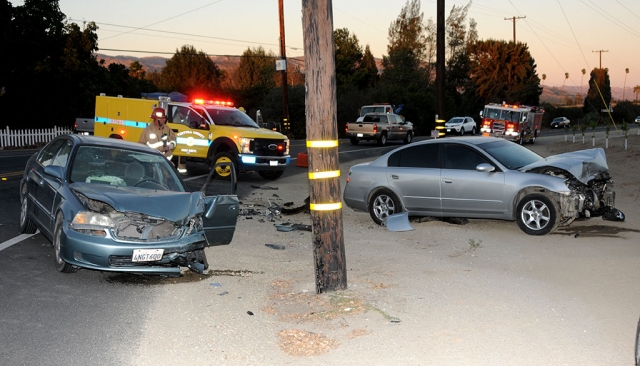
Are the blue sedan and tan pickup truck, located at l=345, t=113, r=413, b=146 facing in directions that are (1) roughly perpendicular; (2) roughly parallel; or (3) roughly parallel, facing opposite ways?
roughly perpendicular

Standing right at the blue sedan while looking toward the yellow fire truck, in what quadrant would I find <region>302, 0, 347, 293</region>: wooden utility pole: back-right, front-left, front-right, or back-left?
back-right

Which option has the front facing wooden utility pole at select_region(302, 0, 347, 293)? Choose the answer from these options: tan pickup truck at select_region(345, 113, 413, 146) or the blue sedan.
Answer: the blue sedan

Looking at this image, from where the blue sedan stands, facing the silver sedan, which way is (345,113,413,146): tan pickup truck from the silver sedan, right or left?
left

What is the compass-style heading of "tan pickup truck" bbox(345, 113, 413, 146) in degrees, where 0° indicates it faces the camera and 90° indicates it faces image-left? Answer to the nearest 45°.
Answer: approximately 225°

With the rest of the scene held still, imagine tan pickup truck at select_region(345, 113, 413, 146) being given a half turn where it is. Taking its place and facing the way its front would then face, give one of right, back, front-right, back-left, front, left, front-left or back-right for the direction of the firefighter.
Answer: front-left

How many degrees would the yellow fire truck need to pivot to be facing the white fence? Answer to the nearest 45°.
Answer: approximately 180°

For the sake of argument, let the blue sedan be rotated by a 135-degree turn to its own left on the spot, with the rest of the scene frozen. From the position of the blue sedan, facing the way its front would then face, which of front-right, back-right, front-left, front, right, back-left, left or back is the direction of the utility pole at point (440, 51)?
front-right

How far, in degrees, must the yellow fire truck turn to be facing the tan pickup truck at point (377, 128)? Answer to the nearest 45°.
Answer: approximately 90° to its left

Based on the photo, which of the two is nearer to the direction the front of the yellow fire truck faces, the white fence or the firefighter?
the firefighter

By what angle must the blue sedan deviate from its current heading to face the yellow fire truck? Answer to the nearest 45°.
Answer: approximately 135° to its left
